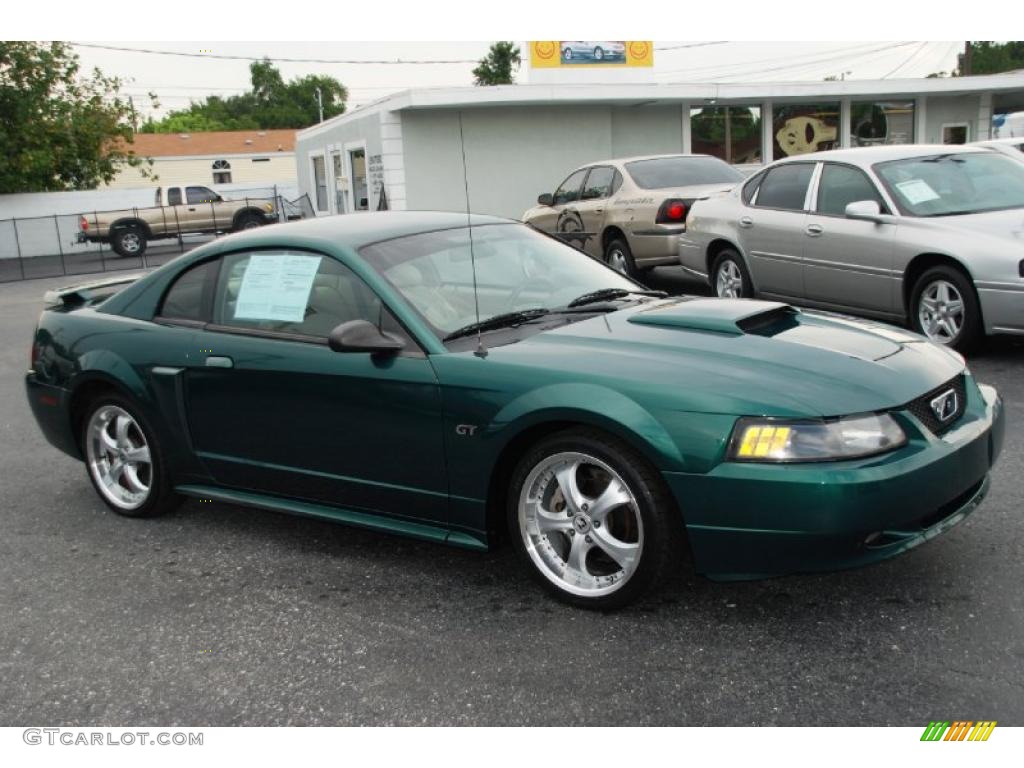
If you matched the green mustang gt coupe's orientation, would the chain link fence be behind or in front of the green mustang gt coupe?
behind

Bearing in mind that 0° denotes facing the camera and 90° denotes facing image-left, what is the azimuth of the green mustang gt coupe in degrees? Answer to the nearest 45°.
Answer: approximately 315°

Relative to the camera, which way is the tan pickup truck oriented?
to the viewer's right

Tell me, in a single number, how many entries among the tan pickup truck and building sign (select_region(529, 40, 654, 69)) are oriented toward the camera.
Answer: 1

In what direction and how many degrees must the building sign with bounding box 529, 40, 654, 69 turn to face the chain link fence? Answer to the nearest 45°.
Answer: approximately 90° to its right

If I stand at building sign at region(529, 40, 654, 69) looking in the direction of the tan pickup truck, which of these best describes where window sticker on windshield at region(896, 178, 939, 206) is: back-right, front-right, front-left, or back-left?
back-left

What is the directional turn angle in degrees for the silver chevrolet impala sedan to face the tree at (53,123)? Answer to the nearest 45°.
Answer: approximately 180°

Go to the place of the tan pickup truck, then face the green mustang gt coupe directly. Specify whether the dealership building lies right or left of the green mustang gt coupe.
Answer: left

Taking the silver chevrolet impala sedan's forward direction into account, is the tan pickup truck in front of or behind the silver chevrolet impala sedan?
behind

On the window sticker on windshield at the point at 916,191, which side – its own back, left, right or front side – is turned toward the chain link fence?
back

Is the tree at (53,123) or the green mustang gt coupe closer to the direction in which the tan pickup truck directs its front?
the green mustang gt coupe

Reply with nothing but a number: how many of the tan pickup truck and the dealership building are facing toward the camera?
1

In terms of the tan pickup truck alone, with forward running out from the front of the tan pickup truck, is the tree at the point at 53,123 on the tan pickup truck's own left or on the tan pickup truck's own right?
on the tan pickup truck's own left

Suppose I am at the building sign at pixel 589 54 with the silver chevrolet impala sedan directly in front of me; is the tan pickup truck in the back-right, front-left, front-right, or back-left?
back-right
